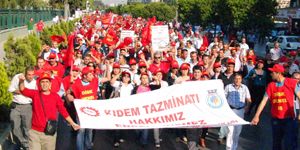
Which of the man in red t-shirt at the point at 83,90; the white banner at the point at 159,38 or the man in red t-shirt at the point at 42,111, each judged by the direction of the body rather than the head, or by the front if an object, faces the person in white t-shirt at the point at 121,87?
the white banner

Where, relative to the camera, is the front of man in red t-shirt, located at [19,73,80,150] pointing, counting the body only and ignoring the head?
toward the camera

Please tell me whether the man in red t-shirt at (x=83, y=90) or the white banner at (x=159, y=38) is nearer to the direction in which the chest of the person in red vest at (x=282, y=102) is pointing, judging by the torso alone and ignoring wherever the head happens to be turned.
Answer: the man in red t-shirt

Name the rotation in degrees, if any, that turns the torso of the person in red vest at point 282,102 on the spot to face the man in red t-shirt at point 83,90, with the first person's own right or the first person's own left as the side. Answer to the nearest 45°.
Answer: approximately 45° to the first person's own right

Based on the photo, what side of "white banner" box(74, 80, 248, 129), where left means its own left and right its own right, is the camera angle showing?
front

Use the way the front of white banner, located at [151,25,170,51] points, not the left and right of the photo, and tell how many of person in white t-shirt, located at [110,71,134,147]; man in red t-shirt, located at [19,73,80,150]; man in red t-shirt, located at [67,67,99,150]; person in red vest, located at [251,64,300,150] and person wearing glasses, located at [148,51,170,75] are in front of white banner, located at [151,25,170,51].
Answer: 5

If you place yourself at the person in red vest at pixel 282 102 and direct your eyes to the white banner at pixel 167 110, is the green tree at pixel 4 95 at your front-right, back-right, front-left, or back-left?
front-right

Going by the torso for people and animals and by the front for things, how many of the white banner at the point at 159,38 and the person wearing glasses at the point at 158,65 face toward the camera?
2

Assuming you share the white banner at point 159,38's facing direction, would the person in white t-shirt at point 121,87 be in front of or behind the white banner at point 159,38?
in front

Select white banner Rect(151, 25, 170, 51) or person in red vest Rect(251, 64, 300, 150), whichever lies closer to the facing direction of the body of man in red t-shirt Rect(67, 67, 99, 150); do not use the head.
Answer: the person in red vest

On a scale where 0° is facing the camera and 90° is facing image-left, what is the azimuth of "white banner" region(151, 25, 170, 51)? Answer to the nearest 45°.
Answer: approximately 0°
